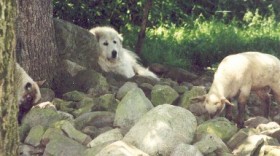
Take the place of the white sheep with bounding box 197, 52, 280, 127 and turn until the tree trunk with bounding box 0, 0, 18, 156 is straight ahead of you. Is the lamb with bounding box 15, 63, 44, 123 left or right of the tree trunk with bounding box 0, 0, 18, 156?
right

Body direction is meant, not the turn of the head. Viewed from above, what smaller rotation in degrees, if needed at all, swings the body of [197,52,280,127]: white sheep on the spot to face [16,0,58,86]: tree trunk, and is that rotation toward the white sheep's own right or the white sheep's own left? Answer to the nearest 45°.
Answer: approximately 45° to the white sheep's own right

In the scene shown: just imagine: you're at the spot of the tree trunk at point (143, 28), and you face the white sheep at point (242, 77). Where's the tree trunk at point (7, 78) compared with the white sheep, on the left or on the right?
right

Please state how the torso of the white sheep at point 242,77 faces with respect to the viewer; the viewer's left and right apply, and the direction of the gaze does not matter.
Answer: facing the viewer and to the left of the viewer

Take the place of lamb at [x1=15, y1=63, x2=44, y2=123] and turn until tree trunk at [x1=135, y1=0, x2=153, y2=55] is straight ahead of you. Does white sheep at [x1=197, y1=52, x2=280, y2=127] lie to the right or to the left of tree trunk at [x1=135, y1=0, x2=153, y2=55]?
right

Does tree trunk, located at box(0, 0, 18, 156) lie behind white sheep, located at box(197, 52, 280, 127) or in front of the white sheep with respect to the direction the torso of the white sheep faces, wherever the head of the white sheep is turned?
in front

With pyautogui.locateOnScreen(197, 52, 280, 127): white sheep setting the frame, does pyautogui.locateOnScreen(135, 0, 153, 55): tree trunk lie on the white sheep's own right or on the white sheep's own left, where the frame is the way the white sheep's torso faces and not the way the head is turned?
on the white sheep's own right

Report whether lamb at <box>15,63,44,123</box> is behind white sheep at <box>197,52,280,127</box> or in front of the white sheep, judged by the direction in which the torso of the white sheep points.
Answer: in front
